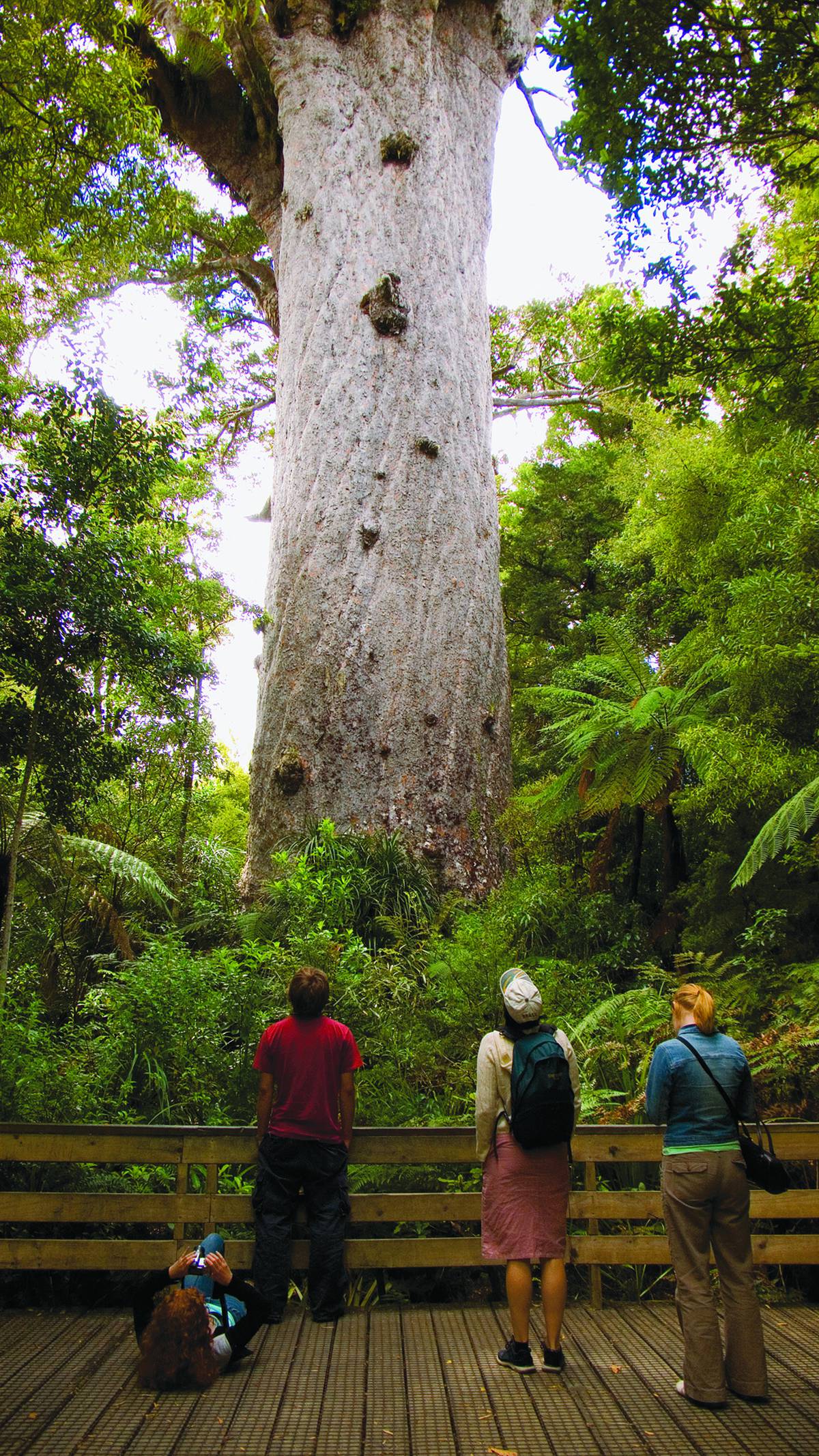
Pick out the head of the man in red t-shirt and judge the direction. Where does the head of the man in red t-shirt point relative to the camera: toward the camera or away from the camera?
away from the camera

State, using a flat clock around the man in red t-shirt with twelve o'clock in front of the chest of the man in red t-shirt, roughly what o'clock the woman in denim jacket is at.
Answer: The woman in denim jacket is roughly at 4 o'clock from the man in red t-shirt.

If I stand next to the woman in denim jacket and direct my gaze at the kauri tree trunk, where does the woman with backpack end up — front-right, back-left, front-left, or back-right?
front-left

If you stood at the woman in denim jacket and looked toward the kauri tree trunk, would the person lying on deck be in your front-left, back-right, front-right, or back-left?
front-left

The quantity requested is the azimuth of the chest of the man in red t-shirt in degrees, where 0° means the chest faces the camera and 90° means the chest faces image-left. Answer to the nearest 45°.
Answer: approximately 180°

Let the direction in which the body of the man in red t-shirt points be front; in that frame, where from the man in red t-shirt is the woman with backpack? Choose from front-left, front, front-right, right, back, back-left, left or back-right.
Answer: back-right

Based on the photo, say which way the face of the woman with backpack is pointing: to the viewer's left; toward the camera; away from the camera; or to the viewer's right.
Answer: away from the camera
